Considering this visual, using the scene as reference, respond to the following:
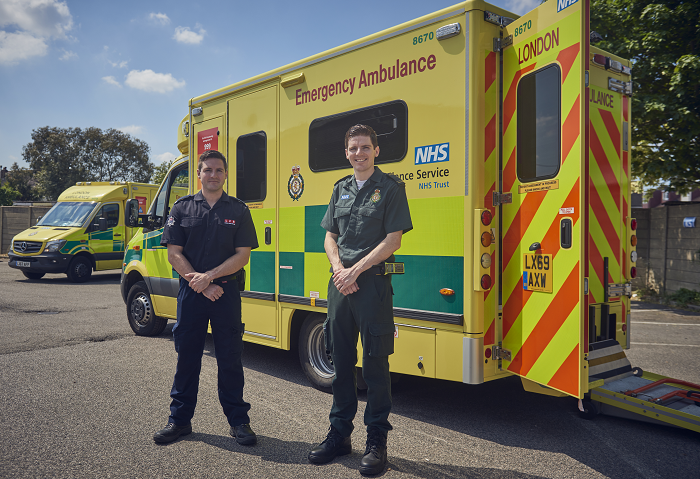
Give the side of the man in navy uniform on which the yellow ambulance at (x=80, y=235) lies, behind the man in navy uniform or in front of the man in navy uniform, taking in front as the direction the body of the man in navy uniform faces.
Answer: behind

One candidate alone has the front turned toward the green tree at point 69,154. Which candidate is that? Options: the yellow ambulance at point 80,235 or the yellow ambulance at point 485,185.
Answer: the yellow ambulance at point 485,185

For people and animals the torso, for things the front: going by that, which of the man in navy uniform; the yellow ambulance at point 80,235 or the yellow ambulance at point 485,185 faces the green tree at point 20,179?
the yellow ambulance at point 485,185

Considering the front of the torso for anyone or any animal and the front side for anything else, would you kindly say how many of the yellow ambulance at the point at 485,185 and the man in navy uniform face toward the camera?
1

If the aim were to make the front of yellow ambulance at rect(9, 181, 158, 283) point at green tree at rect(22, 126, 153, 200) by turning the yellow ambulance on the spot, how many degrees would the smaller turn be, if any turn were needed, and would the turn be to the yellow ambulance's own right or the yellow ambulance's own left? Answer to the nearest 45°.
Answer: approximately 135° to the yellow ambulance's own right

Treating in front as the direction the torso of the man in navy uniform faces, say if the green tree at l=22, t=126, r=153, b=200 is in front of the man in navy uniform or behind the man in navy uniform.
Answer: behind

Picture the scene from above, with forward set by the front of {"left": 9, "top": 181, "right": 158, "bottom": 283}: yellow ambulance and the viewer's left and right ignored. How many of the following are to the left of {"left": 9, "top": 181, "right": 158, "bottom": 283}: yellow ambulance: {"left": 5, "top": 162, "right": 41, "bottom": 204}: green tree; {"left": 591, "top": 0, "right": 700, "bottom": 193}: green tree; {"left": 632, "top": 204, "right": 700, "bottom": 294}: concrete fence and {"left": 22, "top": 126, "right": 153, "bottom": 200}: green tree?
2

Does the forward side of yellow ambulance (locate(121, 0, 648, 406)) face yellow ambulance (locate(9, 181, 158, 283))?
yes

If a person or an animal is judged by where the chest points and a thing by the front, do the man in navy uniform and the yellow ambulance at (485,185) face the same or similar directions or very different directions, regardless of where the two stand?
very different directions

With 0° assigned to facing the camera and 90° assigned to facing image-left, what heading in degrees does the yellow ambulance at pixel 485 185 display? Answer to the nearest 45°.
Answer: approximately 135°
